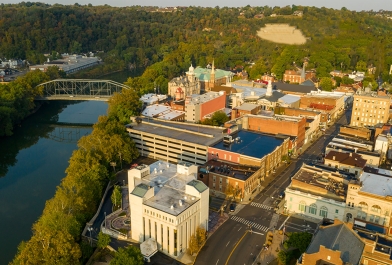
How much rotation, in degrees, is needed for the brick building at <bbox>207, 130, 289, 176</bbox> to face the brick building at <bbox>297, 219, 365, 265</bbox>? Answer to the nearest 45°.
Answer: approximately 45° to its right

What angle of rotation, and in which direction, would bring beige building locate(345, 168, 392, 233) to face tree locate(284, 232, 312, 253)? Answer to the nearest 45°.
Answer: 0° — it already faces it
